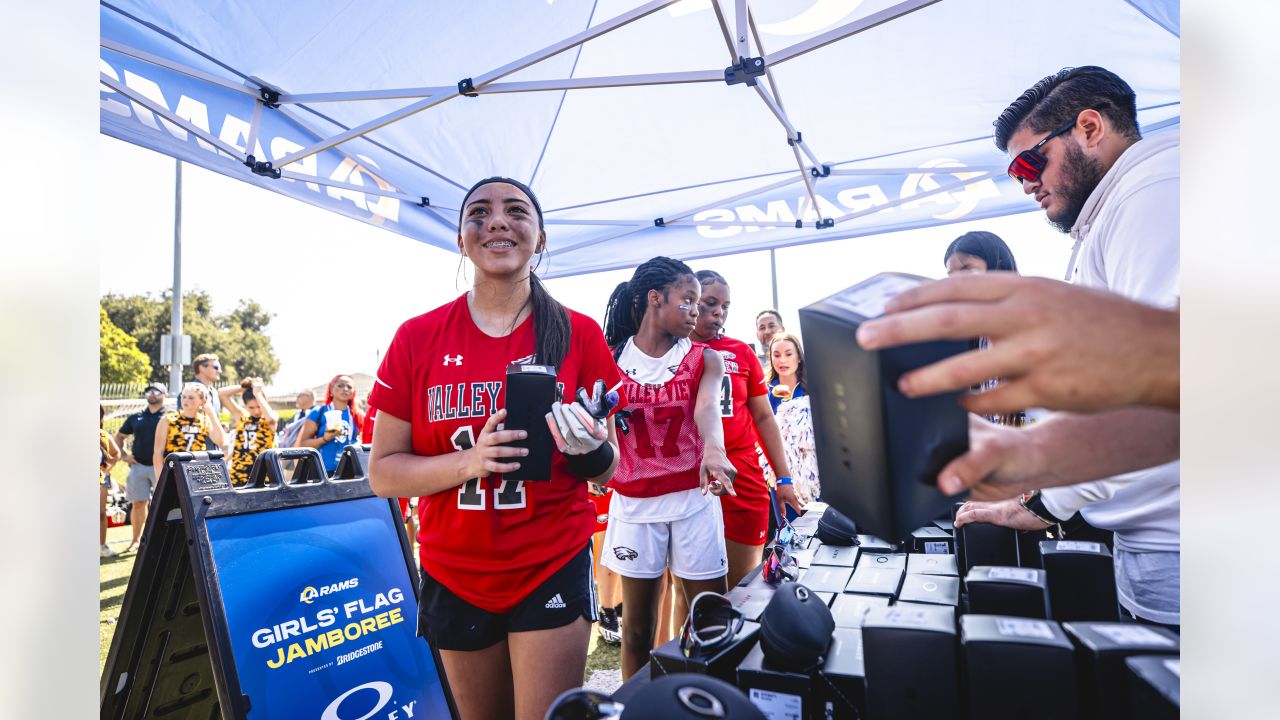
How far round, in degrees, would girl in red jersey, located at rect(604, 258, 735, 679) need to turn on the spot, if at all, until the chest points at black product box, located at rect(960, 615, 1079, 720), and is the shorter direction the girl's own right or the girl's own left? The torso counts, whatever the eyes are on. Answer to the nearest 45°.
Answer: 0° — they already face it

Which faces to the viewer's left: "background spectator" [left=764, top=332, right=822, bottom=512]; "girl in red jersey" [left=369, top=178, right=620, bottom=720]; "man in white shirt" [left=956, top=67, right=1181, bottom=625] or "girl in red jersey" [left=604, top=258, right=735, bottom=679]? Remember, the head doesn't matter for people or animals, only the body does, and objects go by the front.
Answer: the man in white shirt

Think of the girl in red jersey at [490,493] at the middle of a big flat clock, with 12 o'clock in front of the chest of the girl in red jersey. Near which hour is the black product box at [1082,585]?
The black product box is roughly at 10 o'clock from the girl in red jersey.

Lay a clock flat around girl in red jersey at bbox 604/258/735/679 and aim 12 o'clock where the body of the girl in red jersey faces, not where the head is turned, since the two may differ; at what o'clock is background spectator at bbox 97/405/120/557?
The background spectator is roughly at 4 o'clock from the girl in red jersey.

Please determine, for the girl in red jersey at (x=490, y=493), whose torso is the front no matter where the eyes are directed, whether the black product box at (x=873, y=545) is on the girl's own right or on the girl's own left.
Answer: on the girl's own left

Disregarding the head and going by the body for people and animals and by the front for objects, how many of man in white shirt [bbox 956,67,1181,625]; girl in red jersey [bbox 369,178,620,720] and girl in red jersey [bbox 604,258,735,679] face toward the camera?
2

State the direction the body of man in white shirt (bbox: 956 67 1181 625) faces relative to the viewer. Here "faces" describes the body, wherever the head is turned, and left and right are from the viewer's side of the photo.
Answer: facing to the left of the viewer

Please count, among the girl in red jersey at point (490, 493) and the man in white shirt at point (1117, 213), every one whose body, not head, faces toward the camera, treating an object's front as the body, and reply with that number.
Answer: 1

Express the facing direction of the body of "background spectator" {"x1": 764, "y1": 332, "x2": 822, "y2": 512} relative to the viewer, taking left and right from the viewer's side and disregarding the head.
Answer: facing the viewer

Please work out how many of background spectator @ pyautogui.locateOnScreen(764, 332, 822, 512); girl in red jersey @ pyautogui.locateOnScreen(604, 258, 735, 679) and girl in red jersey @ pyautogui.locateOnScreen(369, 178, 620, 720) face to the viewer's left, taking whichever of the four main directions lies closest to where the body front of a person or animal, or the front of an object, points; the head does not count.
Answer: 0

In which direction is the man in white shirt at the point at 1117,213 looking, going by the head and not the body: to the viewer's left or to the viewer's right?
to the viewer's left

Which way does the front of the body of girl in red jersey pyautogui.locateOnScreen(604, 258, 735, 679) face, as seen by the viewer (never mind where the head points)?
toward the camera

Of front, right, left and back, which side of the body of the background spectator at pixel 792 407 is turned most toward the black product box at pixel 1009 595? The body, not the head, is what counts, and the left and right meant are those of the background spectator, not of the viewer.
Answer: front

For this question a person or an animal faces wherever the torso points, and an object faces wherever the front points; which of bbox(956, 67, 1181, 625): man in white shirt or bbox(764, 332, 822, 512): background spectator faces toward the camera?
the background spectator

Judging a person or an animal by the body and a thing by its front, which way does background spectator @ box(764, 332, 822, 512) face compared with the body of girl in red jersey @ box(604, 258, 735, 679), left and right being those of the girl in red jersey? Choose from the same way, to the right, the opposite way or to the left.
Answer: the same way

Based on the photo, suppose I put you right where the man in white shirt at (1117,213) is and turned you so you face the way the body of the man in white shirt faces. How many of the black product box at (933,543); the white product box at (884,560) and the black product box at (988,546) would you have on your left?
0
